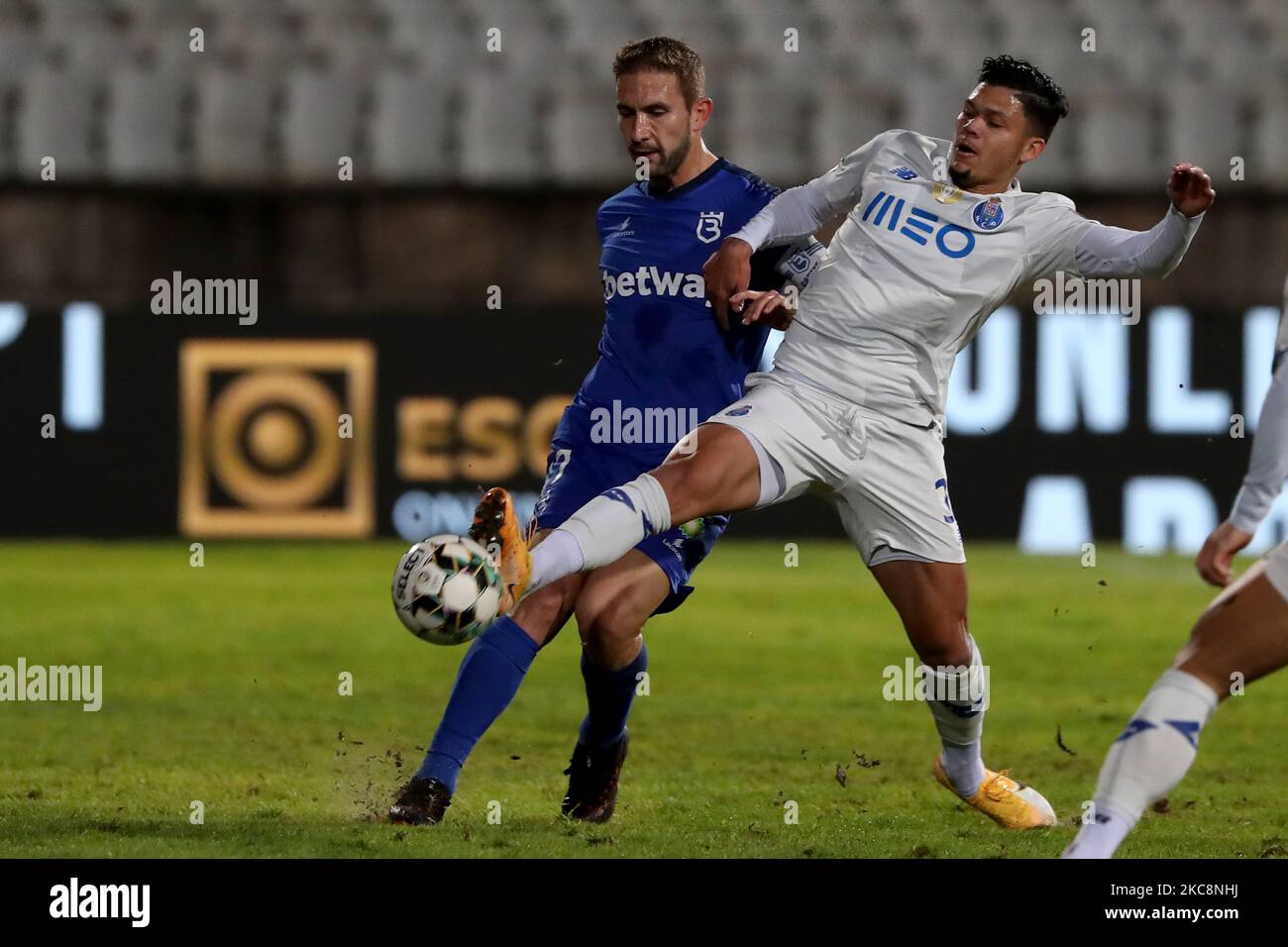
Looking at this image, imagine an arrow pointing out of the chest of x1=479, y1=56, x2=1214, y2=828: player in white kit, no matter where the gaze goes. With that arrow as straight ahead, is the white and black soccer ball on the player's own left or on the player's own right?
on the player's own right

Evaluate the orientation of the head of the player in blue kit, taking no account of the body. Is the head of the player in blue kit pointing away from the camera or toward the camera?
toward the camera

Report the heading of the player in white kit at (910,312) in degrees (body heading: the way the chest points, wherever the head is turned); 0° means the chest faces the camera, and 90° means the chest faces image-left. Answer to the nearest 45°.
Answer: approximately 0°

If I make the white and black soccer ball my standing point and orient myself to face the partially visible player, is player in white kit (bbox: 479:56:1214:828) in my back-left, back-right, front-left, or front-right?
front-left

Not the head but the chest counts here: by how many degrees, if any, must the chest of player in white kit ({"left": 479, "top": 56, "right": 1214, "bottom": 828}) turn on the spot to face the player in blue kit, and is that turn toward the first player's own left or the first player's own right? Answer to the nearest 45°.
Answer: approximately 90° to the first player's own right

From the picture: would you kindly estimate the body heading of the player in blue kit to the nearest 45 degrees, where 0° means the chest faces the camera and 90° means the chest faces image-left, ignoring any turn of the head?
approximately 45°

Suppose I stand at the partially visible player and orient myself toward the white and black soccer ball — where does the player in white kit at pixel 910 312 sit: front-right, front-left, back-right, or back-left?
front-right

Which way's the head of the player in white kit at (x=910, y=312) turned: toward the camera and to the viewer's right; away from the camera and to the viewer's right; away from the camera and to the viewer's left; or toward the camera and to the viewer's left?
toward the camera and to the viewer's left

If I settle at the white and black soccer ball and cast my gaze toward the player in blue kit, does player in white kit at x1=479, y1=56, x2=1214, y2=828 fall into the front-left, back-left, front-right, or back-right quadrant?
front-right
